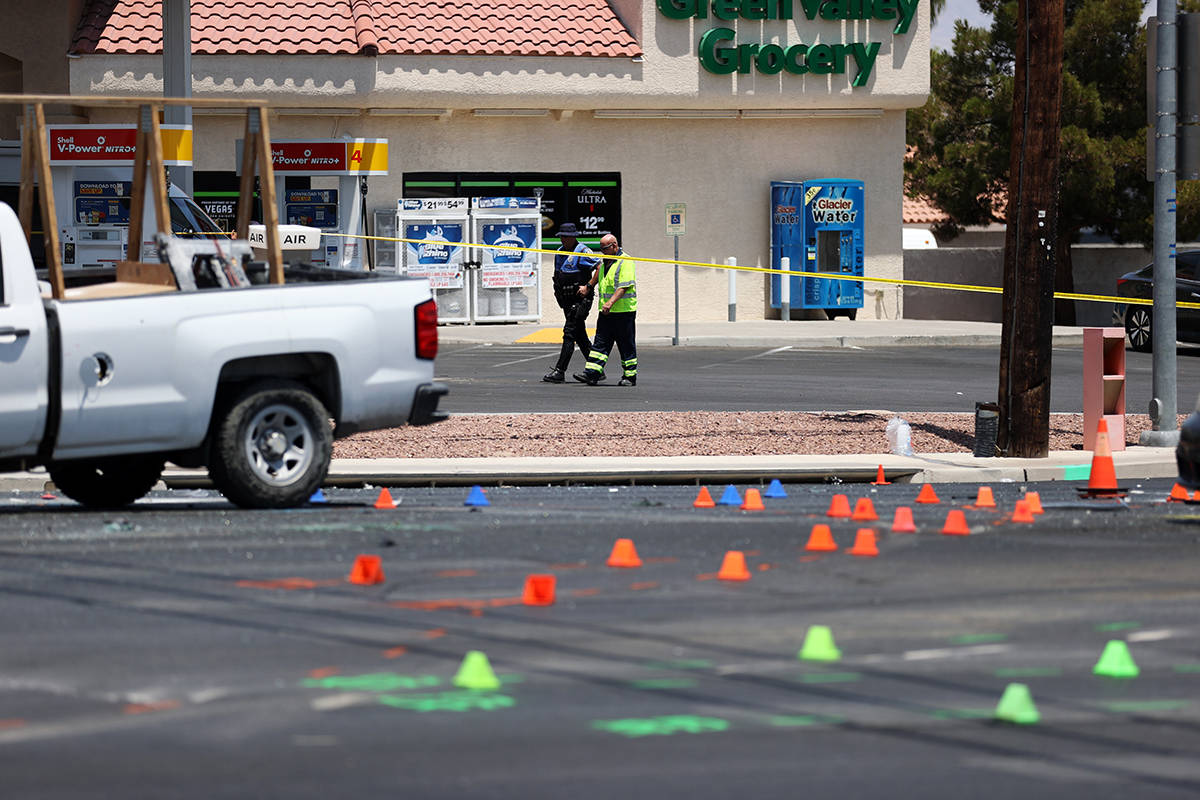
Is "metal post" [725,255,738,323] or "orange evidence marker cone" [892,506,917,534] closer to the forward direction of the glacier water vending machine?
the orange evidence marker cone

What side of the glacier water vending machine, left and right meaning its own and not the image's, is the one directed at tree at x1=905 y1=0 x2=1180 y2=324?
left

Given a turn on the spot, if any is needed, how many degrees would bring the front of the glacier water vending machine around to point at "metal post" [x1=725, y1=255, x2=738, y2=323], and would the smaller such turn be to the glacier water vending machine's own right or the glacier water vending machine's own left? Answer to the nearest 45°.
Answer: approximately 90° to the glacier water vending machine's own right

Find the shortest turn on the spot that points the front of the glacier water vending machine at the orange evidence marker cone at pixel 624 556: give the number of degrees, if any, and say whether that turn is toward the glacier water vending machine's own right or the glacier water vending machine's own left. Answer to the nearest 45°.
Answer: approximately 45° to the glacier water vending machine's own right

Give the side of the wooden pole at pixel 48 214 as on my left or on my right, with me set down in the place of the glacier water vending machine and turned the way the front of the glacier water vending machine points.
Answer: on my right

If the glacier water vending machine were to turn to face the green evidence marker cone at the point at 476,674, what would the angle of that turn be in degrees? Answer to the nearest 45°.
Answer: approximately 45° to its right

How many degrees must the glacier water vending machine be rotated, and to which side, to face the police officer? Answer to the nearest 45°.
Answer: approximately 45° to its right

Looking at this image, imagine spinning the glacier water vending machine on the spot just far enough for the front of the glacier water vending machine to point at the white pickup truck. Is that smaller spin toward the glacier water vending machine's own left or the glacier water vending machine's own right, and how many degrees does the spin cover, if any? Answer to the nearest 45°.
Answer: approximately 45° to the glacier water vending machine's own right

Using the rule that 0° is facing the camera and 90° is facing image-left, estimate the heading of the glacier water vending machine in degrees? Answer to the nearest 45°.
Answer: approximately 315°

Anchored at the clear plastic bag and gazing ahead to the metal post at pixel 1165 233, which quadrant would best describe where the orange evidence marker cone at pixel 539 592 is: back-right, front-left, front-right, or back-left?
back-right
